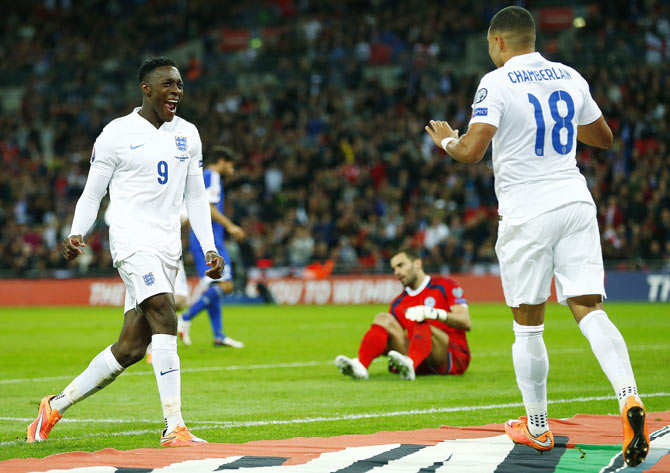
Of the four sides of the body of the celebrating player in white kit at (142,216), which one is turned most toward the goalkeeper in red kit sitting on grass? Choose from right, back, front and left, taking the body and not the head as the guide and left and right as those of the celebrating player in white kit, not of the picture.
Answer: left

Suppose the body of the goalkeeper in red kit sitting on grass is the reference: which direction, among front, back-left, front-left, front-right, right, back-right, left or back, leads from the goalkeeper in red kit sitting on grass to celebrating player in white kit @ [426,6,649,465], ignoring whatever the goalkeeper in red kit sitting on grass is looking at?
front-left

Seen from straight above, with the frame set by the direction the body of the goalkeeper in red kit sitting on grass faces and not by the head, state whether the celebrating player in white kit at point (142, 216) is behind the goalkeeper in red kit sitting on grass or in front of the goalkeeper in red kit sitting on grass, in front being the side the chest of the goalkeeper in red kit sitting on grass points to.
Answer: in front

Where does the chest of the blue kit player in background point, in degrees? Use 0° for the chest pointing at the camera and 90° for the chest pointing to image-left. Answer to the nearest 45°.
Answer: approximately 270°

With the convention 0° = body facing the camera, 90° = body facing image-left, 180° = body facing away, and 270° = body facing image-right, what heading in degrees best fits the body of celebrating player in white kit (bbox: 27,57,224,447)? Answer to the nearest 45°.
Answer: approximately 315°

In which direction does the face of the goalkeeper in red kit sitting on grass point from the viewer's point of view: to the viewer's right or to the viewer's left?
to the viewer's left

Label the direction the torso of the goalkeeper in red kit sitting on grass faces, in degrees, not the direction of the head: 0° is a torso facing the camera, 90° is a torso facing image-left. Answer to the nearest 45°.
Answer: approximately 45°

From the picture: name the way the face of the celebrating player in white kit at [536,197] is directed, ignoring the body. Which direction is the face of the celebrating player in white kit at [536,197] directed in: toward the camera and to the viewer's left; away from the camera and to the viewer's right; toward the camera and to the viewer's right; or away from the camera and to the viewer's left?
away from the camera and to the viewer's left

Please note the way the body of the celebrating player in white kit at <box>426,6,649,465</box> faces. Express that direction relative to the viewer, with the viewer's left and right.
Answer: facing away from the viewer and to the left of the viewer

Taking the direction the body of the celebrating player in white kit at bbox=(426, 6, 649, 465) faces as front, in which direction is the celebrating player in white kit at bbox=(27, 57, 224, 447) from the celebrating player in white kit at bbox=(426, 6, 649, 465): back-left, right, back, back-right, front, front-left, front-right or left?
front-left

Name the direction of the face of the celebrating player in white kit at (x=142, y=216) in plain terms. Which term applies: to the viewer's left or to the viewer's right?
to the viewer's right

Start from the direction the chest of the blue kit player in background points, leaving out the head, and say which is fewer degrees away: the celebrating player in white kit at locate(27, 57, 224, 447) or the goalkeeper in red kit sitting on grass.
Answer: the goalkeeper in red kit sitting on grass
